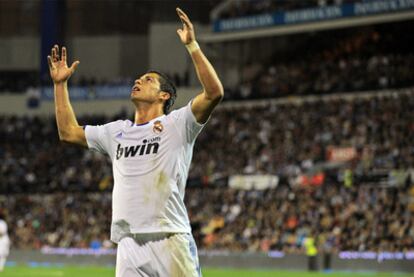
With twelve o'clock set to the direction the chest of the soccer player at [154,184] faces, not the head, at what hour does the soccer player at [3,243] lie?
the soccer player at [3,243] is roughly at 4 o'clock from the soccer player at [154,184].

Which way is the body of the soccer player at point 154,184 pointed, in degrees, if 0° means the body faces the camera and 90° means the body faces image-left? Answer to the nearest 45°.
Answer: approximately 45°

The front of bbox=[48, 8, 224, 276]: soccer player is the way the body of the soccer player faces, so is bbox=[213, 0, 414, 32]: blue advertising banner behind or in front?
behind
